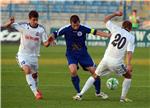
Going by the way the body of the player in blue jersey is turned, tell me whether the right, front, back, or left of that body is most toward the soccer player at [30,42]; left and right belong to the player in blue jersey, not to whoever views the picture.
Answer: right

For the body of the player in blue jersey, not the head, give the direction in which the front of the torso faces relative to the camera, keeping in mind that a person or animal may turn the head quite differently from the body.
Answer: toward the camera

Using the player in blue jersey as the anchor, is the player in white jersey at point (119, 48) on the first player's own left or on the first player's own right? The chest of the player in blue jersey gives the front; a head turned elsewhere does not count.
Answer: on the first player's own left
